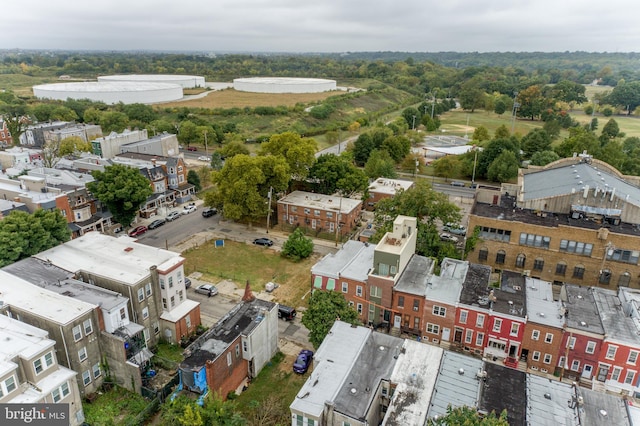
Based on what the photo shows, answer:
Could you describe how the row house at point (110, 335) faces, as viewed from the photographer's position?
facing away from the viewer and to the left of the viewer

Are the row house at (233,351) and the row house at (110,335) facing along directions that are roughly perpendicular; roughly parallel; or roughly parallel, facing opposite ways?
roughly perpendicular

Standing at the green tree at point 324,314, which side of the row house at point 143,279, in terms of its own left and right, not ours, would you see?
back

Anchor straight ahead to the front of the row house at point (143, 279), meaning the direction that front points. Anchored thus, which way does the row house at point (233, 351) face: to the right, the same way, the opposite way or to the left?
to the right

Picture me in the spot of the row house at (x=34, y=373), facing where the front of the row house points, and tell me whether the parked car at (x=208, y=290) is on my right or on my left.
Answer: on my right

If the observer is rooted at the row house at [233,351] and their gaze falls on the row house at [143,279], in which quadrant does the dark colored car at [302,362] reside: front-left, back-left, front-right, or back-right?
back-right

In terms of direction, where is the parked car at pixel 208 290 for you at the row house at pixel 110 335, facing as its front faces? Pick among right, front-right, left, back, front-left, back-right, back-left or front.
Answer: right
